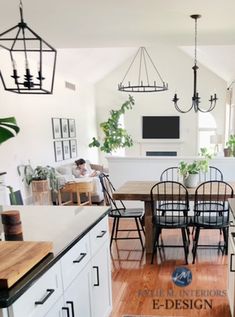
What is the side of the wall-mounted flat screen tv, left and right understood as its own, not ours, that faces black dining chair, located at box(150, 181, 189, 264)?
front

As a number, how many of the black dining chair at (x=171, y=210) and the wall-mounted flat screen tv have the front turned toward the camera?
1

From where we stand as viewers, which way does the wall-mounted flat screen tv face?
facing the viewer

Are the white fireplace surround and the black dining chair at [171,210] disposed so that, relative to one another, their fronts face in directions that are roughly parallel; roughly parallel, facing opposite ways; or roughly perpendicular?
roughly parallel, facing opposite ways

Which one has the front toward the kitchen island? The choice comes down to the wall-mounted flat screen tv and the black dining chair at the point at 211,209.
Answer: the wall-mounted flat screen tv

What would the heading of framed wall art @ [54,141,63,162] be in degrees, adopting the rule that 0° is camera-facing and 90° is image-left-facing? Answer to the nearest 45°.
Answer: approximately 315°

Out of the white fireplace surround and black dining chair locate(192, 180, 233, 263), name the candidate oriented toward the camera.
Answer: the white fireplace surround

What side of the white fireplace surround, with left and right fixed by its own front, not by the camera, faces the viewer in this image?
front

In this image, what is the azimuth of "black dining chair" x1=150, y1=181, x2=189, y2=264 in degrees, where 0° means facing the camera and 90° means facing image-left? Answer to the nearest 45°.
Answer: approximately 180°

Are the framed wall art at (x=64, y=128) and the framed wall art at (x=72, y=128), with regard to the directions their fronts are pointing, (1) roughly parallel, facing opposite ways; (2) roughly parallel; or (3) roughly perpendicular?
roughly parallel

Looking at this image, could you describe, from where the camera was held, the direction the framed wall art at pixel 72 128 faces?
facing the viewer and to the right of the viewer

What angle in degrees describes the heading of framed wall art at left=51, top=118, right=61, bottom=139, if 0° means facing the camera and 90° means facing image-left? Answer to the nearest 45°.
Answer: approximately 315°

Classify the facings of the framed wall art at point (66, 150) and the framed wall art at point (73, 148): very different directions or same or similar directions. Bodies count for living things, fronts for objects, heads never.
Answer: same or similar directions

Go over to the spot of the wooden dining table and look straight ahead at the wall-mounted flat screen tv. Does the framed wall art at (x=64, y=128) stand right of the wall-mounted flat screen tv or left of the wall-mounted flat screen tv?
left

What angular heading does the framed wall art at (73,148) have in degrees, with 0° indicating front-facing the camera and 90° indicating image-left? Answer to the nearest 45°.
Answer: approximately 315°

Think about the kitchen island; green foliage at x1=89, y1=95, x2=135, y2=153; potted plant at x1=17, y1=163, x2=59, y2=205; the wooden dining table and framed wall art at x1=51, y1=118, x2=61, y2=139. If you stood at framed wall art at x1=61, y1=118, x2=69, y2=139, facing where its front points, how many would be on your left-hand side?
1

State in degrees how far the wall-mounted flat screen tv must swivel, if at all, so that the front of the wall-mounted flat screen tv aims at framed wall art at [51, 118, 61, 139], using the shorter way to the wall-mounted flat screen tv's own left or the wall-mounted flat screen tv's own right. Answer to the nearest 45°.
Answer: approximately 45° to the wall-mounted flat screen tv's own right

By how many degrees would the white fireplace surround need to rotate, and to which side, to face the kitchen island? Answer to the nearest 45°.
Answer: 0° — it already faces it

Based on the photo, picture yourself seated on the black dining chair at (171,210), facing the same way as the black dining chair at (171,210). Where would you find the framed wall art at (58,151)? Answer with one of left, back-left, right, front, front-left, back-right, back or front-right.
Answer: front-left

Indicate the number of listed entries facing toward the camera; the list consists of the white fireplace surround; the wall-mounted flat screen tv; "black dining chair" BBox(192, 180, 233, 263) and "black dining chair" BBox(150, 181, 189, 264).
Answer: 2

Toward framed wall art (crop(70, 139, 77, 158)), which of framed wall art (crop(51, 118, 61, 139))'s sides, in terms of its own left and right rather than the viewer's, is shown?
left

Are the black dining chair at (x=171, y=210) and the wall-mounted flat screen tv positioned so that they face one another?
yes
